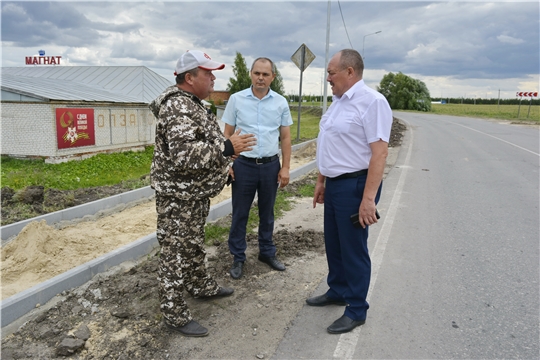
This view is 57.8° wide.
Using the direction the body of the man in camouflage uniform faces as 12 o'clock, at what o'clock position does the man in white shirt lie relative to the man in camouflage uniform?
The man in white shirt is roughly at 12 o'clock from the man in camouflage uniform.

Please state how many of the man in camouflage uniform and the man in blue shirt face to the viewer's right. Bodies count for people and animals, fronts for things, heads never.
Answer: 1

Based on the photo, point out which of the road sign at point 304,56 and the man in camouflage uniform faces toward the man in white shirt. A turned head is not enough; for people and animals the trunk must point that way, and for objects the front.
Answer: the man in camouflage uniform

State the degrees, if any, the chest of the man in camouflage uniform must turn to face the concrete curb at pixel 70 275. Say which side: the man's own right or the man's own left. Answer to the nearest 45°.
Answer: approximately 135° to the man's own left

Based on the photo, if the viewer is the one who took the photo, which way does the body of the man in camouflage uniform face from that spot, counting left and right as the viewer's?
facing to the right of the viewer

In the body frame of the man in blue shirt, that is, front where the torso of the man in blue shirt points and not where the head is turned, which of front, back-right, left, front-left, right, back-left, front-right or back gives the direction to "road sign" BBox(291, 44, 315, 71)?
back

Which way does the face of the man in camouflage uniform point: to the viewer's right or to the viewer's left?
to the viewer's right

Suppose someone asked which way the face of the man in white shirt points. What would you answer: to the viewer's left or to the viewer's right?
to the viewer's left

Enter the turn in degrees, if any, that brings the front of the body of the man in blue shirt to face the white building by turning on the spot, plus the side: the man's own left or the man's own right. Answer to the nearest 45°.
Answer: approximately 135° to the man's own right
